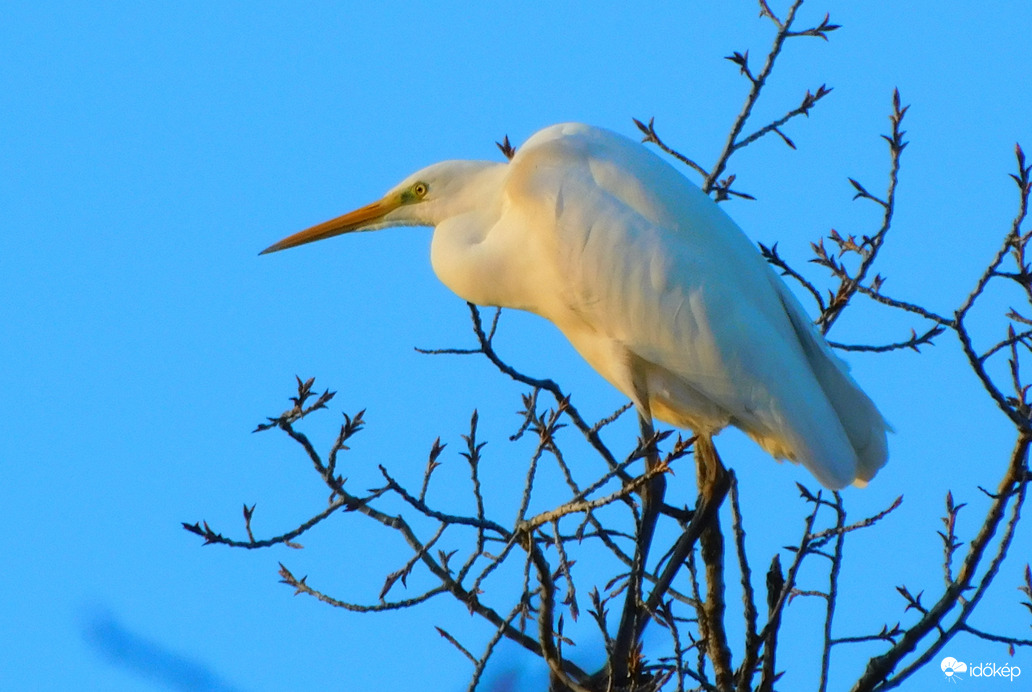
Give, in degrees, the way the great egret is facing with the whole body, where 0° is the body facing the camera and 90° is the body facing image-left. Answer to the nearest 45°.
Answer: approximately 90°
